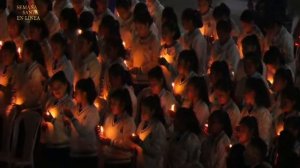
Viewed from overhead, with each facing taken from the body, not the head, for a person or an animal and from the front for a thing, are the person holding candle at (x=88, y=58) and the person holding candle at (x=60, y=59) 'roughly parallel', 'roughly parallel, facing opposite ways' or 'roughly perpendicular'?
roughly parallel

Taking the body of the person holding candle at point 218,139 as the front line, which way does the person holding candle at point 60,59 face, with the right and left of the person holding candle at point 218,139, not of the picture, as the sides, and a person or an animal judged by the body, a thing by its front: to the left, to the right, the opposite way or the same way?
the same way

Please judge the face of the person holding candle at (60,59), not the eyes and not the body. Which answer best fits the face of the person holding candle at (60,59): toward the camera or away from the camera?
toward the camera

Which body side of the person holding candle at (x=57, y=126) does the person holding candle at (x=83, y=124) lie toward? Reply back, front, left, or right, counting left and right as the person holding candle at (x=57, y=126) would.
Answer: left

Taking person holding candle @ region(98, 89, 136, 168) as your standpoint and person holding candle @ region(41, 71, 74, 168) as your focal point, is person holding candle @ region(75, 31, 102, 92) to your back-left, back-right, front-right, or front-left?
front-right

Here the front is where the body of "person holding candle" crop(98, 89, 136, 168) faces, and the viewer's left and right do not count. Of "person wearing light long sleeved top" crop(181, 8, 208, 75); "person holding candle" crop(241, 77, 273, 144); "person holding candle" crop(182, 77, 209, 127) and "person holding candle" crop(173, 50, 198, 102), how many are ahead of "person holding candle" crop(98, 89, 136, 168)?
0

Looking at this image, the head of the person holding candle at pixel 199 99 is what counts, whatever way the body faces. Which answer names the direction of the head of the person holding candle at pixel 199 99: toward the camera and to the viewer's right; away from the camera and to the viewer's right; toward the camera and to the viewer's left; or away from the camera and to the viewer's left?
toward the camera and to the viewer's left

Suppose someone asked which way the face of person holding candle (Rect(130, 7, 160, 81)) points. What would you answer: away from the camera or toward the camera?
toward the camera

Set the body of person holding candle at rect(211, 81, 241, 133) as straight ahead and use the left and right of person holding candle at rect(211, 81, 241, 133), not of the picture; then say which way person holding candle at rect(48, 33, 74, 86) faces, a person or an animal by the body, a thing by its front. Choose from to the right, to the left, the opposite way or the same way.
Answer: the same way

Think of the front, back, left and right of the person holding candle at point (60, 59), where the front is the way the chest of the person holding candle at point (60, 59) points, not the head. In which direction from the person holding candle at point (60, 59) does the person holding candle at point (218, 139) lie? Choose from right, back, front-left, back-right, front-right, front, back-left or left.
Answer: left

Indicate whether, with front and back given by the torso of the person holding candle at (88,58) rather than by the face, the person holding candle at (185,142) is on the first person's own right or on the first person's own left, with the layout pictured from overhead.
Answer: on the first person's own left

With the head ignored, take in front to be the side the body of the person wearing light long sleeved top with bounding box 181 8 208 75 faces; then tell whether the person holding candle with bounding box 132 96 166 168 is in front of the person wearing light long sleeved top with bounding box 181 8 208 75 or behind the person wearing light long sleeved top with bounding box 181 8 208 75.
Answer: in front

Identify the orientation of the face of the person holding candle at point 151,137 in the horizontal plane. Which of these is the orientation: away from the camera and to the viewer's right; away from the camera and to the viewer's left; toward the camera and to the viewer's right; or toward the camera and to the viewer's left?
toward the camera and to the viewer's left
